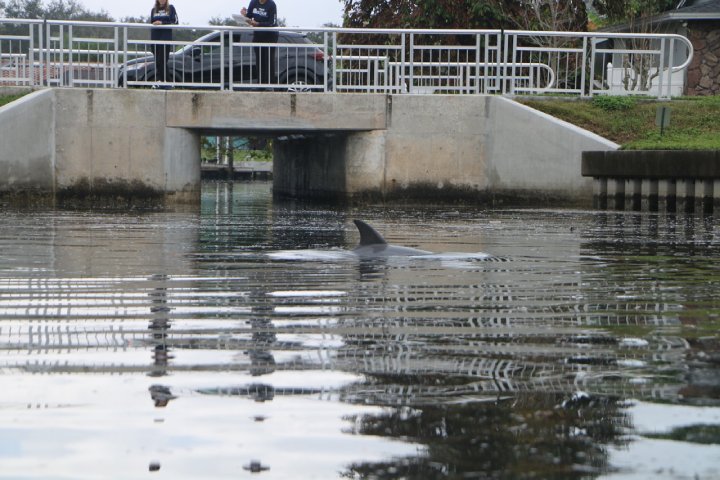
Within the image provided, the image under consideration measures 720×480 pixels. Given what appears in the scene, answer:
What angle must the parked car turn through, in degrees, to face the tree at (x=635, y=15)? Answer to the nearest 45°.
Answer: approximately 135° to its right

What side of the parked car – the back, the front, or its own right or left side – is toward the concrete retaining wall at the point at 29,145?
front

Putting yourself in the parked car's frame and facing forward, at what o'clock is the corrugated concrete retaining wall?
The corrugated concrete retaining wall is roughly at 7 o'clock from the parked car.

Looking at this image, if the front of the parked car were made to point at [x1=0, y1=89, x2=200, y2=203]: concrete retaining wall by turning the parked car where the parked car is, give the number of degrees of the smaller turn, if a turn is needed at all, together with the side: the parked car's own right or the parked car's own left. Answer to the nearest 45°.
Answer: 0° — it already faces it

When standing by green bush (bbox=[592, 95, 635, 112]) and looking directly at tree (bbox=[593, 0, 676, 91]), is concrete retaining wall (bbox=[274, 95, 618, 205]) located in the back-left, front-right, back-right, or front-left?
back-left

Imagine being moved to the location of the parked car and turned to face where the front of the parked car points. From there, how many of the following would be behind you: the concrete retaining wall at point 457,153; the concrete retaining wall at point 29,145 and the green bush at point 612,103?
2

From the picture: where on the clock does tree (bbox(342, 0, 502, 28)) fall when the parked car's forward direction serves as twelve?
The tree is roughly at 4 o'clock from the parked car.

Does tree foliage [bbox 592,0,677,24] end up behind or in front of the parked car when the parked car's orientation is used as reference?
behind

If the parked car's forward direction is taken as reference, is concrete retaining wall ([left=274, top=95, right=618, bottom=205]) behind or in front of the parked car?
behind

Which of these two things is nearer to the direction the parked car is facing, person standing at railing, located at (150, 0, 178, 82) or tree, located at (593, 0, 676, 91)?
the person standing at railing

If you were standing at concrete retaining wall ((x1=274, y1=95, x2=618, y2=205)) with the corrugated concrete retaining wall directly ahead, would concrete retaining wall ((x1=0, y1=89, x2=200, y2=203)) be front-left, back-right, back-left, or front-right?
back-right

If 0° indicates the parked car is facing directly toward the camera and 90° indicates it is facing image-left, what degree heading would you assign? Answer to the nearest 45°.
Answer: approximately 90°
